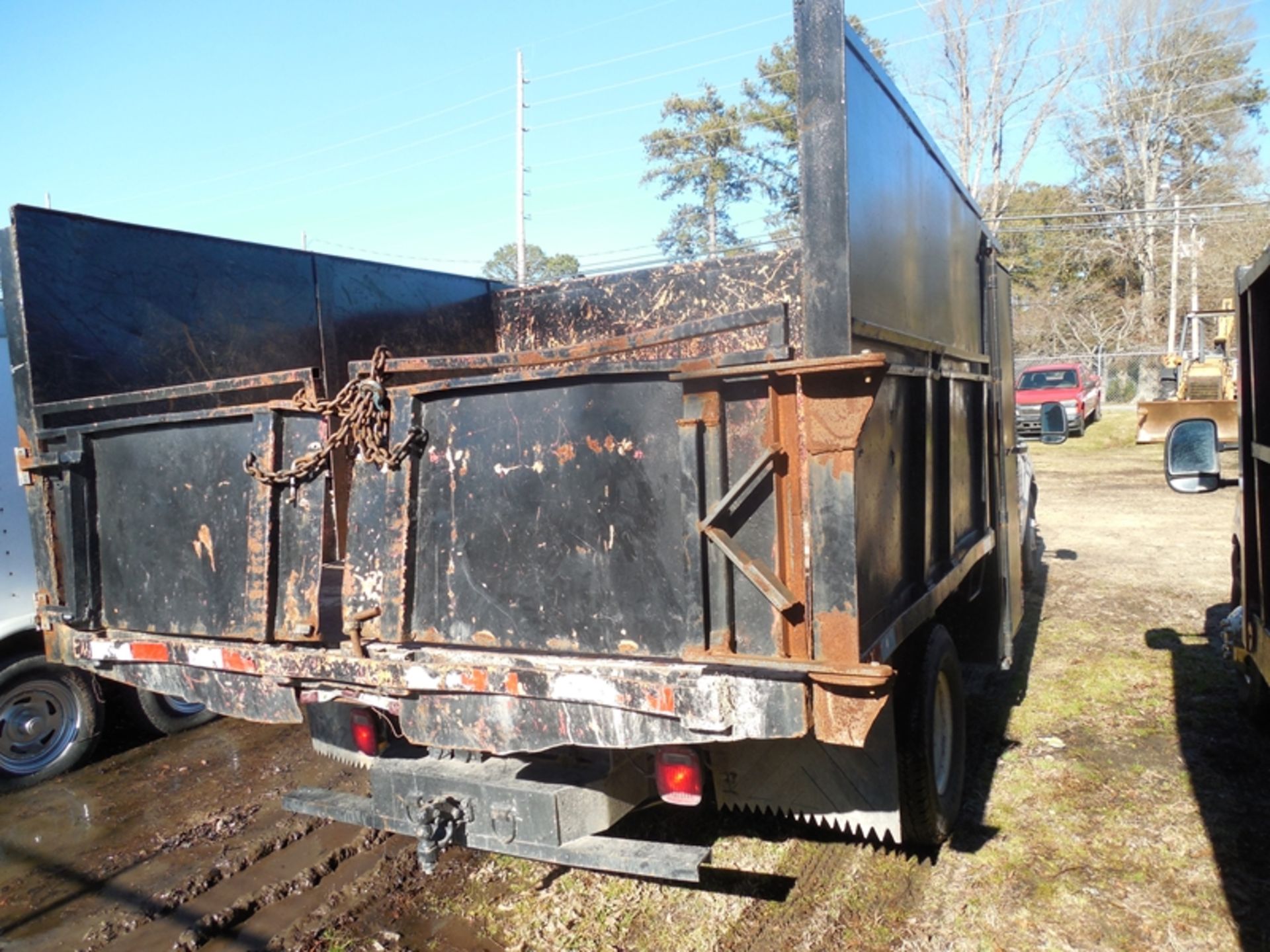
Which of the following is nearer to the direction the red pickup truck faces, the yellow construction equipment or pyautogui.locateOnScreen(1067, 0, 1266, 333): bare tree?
the yellow construction equipment

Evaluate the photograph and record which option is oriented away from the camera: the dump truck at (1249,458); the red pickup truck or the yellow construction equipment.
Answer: the dump truck

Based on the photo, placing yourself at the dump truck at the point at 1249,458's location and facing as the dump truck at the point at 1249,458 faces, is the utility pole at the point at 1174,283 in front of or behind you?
in front

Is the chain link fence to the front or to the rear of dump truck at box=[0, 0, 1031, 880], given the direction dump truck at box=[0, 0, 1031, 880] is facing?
to the front

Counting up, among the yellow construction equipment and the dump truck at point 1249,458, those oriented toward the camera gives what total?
1

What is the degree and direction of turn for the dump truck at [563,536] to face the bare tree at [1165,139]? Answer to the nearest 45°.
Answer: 0° — it already faces it

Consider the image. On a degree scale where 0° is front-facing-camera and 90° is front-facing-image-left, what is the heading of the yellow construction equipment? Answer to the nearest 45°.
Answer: approximately 0°

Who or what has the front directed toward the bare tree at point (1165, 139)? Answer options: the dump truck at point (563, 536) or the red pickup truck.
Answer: the dump truck

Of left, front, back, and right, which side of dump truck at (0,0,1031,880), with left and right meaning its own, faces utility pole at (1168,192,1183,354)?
front

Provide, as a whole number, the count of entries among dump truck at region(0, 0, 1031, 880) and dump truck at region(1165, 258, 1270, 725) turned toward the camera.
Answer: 0

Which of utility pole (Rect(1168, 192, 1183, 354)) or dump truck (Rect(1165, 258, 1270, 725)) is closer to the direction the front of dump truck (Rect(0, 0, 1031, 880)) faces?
the utility pole

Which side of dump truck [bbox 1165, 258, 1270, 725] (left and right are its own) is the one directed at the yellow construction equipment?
front

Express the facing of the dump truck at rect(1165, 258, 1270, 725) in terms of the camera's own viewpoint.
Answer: facing away from the viewer

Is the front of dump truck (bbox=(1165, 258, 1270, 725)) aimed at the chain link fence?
yes

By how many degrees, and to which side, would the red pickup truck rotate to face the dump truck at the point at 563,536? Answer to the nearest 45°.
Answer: approximately 45° to its left

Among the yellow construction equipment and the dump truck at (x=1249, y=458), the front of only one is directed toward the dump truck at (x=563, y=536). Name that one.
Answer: the yellow construction equipment

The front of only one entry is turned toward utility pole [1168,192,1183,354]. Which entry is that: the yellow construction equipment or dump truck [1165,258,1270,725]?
the dump truck
